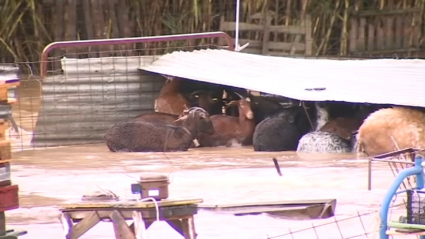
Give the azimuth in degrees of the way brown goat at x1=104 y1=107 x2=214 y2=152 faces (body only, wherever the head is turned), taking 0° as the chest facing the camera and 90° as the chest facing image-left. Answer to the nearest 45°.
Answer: approximately 270°

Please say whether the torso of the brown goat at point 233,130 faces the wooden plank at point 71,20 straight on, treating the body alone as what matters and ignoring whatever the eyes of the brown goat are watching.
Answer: no

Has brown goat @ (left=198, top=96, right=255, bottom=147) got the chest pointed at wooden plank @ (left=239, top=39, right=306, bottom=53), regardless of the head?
no

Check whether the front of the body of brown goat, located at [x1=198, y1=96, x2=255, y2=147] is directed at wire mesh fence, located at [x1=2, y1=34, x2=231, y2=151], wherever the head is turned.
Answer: no

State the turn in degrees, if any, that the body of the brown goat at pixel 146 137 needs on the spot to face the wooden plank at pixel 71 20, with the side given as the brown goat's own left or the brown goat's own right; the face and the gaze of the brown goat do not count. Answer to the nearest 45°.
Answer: approximately 90° to the brown goat's own left

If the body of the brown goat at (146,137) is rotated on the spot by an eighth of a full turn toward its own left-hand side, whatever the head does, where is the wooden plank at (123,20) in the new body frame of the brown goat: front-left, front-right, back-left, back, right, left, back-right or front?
front-left
